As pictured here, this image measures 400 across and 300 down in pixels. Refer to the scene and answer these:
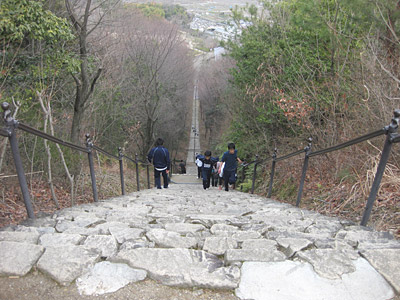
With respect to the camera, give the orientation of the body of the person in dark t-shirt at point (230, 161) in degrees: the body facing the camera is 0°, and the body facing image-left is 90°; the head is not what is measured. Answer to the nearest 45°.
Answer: approximately 0°

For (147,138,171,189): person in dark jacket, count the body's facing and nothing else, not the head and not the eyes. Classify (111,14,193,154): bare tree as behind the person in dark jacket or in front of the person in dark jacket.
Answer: in front

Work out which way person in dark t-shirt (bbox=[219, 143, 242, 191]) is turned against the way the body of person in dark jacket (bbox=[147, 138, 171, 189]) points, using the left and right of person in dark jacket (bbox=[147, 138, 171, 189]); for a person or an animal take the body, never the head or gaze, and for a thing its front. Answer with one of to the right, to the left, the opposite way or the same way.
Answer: the opposite way

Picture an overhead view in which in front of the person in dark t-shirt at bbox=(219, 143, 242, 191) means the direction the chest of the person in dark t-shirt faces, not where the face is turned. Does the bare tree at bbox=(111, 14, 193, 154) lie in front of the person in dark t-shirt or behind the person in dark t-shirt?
behind

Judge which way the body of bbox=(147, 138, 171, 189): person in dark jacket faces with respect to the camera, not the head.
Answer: away from the camera

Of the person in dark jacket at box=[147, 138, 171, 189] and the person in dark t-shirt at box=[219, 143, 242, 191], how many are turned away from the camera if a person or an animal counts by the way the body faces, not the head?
1

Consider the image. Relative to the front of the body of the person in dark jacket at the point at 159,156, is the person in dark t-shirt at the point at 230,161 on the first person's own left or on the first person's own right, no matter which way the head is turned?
on the first person's own right
